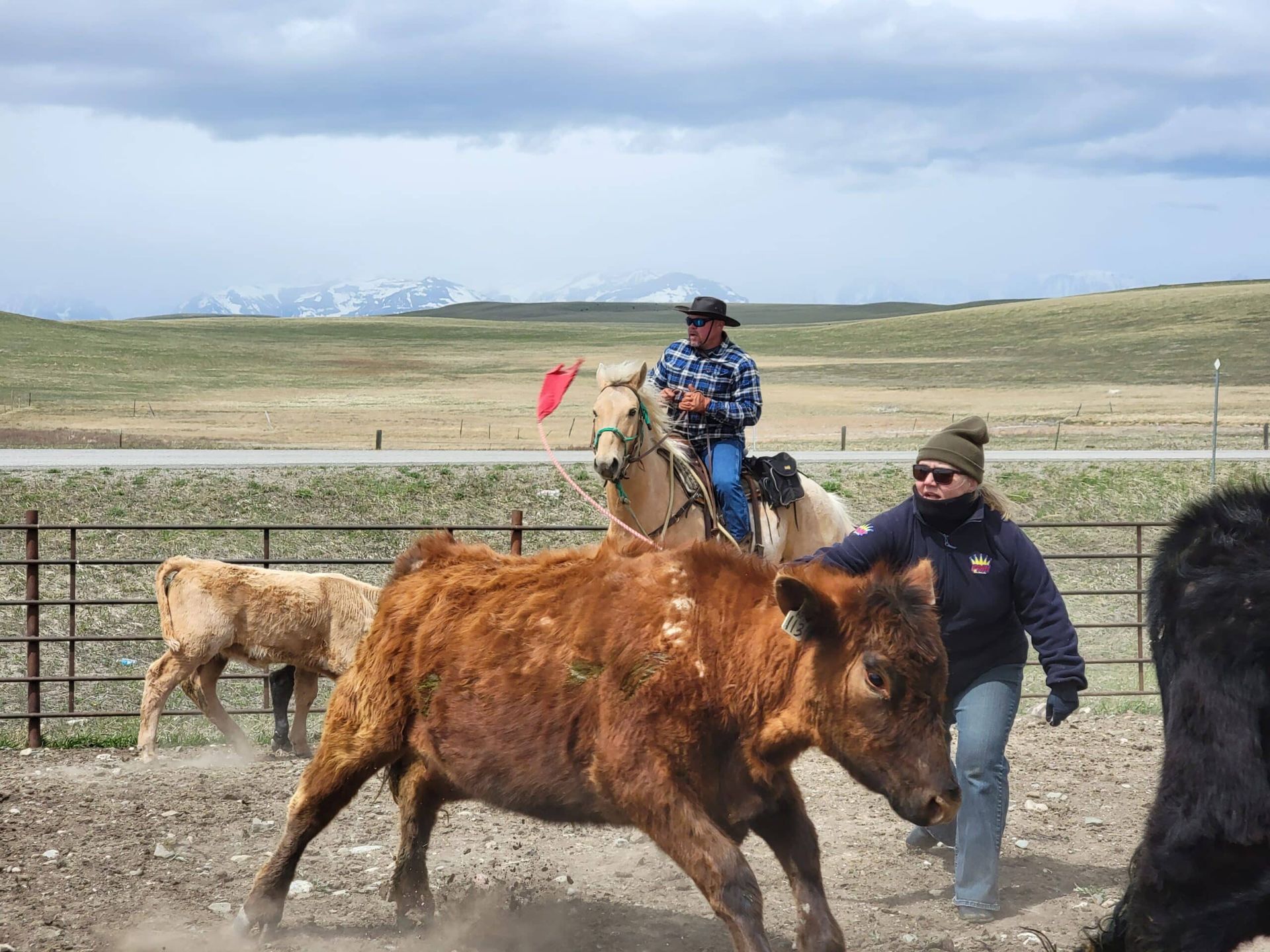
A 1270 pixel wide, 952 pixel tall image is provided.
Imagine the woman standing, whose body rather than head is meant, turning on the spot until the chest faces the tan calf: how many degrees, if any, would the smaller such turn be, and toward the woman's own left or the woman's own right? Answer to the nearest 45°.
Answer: approximately 90° to the woman's own right

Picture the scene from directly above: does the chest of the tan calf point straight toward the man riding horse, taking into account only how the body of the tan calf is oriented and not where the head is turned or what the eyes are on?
yes

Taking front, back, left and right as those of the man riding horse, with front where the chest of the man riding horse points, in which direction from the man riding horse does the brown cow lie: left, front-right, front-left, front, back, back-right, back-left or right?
front-left

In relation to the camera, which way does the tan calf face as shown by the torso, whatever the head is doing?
to the viewer's right

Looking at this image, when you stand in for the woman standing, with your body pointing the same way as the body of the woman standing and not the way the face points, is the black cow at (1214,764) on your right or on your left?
on your left
